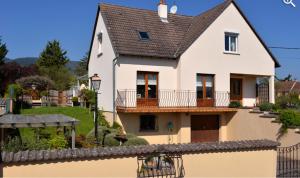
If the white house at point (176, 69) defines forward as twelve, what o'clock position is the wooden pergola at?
The wooden pergola is roughly at 1 o'clock from the white house.

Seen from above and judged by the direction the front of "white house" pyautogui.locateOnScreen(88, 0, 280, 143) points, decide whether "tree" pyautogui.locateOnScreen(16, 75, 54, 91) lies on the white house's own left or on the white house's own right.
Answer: on the white house's own right

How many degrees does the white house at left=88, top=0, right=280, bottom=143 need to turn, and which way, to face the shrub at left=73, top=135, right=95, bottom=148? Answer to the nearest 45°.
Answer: approximately 45° to its right

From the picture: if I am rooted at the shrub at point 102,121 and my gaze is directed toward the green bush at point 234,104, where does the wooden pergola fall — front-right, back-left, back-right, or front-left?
back-right

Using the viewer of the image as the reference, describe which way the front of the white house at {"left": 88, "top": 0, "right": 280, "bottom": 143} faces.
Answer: facing the viewer

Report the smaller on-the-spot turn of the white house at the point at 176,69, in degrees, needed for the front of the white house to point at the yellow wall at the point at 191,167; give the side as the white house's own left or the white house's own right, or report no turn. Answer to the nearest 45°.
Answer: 0° — it already faces it

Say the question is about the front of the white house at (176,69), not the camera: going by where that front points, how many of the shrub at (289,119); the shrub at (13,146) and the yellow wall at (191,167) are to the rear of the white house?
0

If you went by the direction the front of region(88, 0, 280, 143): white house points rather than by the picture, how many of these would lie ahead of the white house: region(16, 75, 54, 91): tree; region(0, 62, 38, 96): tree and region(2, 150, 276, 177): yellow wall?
1

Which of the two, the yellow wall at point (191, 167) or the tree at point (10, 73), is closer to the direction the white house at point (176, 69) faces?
the yellow wall

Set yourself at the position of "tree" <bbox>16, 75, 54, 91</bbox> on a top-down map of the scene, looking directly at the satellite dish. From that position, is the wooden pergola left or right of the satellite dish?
right

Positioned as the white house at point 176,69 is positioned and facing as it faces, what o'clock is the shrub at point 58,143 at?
The shrub is roughly at 1 o'clock from the white house.

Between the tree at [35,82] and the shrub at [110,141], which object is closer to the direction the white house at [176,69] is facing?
the shrub

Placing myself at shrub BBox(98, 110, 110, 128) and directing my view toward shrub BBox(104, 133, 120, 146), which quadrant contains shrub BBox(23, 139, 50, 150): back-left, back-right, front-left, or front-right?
front-right

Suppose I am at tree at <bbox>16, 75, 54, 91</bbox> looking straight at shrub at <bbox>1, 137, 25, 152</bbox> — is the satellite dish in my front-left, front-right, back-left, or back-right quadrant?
front-left

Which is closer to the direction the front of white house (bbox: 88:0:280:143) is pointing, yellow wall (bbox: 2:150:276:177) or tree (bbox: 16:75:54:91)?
the yellow wall

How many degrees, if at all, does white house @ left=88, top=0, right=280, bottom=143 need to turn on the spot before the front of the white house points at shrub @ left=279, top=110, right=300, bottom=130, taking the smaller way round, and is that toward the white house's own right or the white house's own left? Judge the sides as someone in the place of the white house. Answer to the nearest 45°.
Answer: approximately 45° to the white house's own left

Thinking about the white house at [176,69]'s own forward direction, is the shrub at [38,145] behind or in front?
in front
